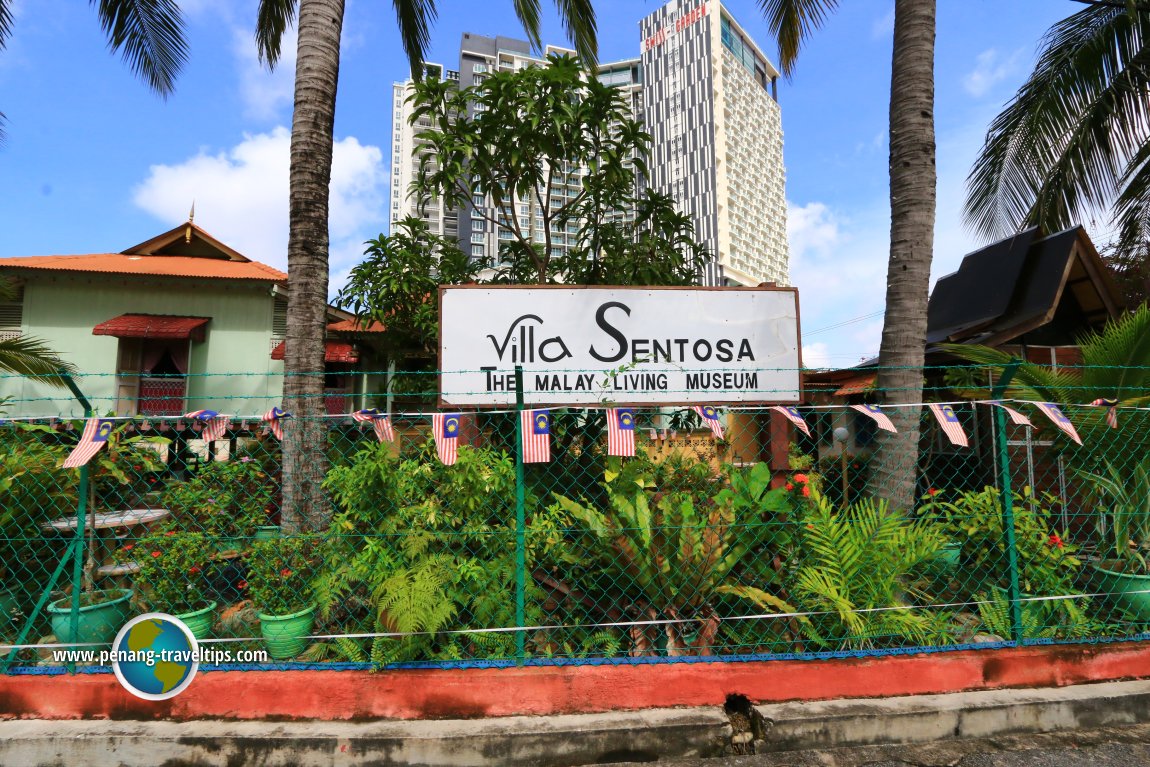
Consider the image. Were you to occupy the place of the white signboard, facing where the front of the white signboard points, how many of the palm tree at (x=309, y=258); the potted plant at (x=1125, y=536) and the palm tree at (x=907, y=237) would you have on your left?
2

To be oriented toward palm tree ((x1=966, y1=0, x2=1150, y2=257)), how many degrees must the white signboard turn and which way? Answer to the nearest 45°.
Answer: approximately 135° to its left

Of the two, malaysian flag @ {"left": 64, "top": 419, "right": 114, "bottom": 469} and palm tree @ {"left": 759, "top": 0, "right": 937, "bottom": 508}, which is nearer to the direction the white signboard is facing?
the malaysian flag

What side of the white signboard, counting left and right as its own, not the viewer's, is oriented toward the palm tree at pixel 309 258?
right

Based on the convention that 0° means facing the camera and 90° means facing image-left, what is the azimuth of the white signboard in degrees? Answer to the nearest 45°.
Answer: approximately 0°

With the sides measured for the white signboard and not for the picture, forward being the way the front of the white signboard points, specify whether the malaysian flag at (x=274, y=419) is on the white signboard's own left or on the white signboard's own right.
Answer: on the white signboard's own right

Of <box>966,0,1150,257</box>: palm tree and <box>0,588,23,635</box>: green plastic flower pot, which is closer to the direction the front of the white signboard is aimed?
the green plastic flower pot

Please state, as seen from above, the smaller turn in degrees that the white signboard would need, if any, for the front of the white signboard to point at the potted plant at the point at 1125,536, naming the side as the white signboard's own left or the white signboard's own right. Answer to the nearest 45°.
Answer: approximately 90° to the white signboard's own left

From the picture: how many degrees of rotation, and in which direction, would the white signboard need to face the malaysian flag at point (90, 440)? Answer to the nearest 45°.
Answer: approximately 45° to its right

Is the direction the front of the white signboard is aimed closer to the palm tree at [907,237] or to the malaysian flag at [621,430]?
the malaysian flag
